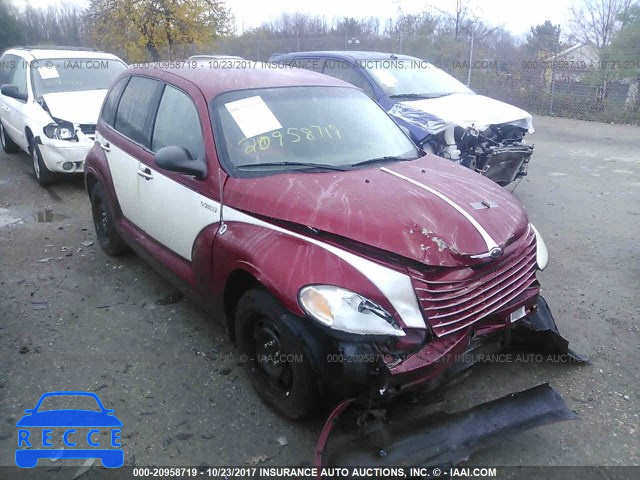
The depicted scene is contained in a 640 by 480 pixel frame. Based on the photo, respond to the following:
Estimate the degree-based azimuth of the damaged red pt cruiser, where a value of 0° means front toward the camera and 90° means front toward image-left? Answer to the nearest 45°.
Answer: approximately 315°

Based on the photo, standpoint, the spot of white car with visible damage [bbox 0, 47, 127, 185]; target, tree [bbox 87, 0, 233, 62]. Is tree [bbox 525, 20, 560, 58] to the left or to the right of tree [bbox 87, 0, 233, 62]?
right

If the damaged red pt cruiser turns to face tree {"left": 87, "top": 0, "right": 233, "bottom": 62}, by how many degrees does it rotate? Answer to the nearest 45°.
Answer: approximately 135° to its left

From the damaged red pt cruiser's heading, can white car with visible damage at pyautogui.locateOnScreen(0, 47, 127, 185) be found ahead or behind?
behind

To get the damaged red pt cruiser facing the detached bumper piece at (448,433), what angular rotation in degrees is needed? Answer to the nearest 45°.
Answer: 0° — it already faces it

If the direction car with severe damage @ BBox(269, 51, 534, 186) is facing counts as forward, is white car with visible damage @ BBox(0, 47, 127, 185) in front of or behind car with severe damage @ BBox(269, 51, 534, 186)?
behind

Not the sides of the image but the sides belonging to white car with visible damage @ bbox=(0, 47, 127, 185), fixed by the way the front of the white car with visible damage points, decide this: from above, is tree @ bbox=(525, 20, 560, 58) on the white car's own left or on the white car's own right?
on the white car's own left

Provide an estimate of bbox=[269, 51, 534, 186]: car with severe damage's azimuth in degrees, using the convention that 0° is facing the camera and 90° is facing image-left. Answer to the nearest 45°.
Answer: approximately 315°

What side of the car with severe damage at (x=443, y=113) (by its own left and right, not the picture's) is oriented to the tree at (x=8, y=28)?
back

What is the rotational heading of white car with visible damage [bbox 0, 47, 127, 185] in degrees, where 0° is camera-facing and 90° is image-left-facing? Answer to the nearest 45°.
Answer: approximately 315°

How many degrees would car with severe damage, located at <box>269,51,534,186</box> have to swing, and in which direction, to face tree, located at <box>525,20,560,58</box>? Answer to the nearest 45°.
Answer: approximately 135° to its left

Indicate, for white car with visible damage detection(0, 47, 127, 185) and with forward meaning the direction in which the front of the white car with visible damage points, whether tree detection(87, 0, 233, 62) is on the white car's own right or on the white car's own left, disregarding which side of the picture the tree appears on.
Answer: on the white car's own left
